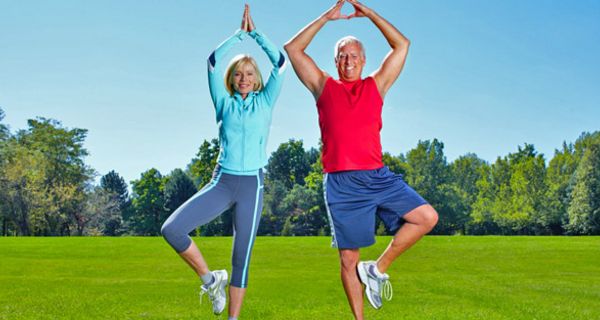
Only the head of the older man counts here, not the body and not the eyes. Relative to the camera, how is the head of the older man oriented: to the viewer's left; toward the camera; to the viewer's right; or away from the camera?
toward the camera

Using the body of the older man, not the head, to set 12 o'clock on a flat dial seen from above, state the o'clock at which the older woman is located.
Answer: The older woman is roughly at 3 o'clock from the older man.

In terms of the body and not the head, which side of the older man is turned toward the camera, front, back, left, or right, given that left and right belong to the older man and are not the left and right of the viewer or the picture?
front

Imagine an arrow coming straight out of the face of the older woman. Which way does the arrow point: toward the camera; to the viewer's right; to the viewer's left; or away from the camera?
toward the camera

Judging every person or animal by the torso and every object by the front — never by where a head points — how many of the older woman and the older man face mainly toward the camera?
2

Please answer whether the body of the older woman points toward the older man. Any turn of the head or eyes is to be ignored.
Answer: no

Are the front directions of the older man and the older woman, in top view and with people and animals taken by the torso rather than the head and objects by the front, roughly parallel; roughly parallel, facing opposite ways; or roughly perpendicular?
roughly parallel

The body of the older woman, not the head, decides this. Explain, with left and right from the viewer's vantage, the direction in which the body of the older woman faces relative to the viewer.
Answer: facing the viewer
